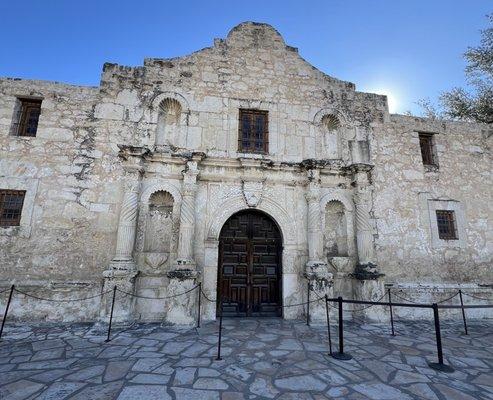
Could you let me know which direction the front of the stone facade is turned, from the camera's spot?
facing the viewer
